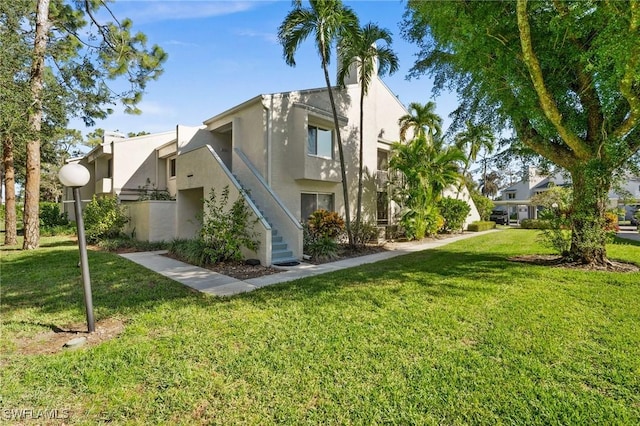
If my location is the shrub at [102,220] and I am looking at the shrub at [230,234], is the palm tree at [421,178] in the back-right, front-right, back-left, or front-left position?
front-left

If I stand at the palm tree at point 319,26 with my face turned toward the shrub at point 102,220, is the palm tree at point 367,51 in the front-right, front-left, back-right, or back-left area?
back-right

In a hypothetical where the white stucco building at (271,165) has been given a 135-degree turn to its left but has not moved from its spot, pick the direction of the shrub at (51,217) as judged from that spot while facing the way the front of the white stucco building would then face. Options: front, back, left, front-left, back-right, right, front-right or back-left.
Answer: back-left

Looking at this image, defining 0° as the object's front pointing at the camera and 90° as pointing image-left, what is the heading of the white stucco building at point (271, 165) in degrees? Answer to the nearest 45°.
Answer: approximately 45°

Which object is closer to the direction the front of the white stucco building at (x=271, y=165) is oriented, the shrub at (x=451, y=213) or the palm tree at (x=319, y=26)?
the palm tree

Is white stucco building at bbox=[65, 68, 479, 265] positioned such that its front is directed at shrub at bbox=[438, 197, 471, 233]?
no

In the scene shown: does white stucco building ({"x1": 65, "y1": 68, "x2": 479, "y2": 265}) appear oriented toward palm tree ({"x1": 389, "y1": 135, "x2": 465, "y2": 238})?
no

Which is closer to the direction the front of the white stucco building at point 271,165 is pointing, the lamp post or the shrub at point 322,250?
the lamp post

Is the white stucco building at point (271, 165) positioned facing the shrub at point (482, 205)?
no

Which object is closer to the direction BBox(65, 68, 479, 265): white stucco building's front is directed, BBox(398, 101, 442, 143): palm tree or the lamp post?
the lamp post
